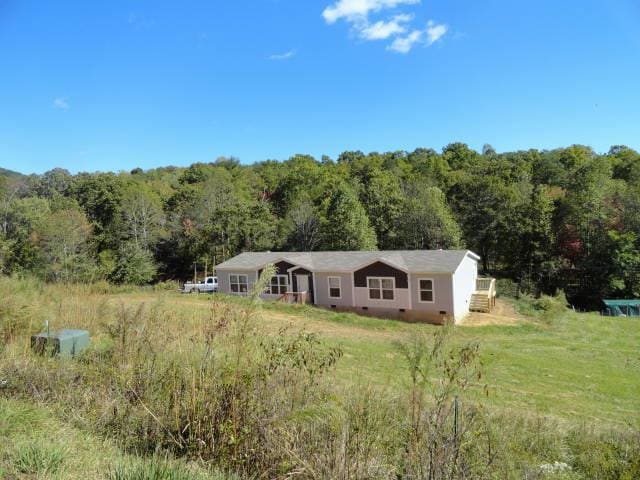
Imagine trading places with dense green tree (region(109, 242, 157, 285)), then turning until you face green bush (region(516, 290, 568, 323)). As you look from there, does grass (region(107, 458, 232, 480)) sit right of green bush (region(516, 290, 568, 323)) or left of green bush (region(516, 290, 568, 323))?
right

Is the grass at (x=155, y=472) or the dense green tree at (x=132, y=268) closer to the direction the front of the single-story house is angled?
the grass

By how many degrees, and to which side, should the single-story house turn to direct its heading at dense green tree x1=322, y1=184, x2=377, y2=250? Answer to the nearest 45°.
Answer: approximately 135° to its right

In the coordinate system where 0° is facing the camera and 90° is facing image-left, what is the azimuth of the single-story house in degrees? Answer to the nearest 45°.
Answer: approximately 45°

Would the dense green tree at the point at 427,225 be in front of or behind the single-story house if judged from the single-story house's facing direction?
behind

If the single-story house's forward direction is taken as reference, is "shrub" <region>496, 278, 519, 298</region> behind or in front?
behind

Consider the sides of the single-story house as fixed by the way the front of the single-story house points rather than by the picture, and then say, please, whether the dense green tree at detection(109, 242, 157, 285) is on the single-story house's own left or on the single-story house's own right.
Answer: on the single-story house's own right

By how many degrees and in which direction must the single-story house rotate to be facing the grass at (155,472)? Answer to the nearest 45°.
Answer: approximately 45° to its left

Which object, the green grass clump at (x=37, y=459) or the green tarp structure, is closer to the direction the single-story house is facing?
the green grass clump
